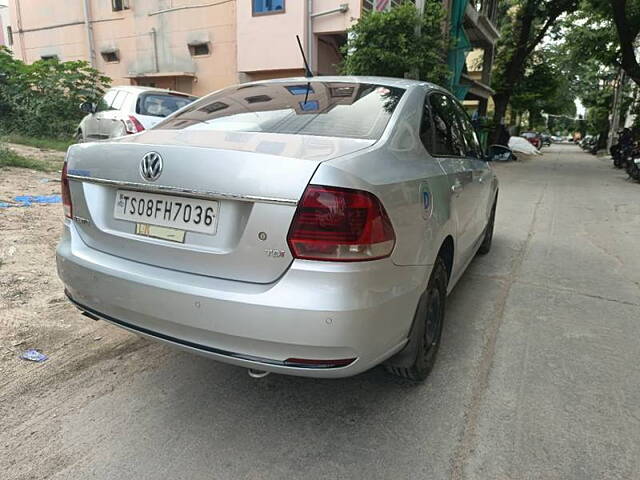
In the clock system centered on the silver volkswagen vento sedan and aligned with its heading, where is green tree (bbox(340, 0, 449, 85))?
The green tree is roughly at 11 o'clock from the silver volkswagen vento sedan.

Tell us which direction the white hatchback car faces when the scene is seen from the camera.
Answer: facing away from the viewer and to the left of the viewer

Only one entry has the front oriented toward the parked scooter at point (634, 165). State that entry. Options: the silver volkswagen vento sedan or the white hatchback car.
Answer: the silver volkswagen vento sedan

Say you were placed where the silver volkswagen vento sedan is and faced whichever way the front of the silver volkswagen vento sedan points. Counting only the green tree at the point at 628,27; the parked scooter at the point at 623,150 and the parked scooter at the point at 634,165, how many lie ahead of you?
3

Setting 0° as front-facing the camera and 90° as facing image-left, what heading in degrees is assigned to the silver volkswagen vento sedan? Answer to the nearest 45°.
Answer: approximately 225°

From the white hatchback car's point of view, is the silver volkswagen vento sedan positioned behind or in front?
behind
